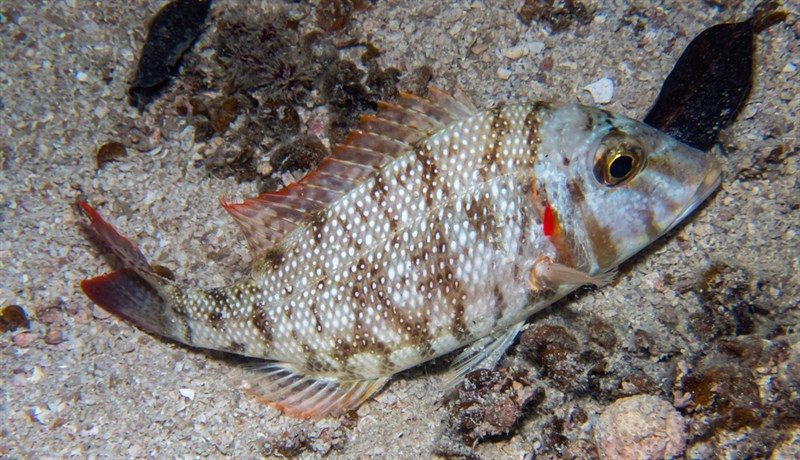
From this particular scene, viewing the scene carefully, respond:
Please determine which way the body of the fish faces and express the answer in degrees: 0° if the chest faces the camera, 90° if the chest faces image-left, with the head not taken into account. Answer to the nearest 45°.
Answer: approximately 270°

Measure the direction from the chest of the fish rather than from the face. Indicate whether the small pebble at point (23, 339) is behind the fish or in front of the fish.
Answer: behind

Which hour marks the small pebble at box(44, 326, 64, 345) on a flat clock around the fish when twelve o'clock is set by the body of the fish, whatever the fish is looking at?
The small pebble is roughly at 7 o'clock from the fish.
